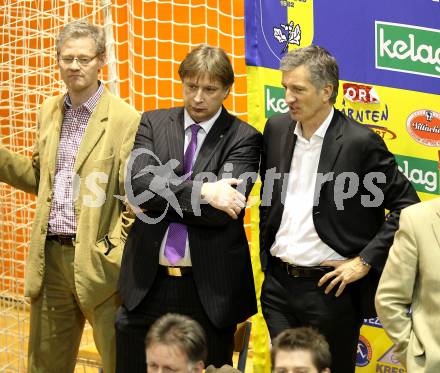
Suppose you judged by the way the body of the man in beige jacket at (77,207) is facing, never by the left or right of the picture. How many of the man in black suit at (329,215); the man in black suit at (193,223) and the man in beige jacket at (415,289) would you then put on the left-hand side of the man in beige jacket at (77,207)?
3

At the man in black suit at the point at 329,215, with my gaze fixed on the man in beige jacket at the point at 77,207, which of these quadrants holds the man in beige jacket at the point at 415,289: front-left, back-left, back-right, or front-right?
back-left

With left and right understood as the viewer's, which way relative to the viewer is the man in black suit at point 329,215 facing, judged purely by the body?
facing the viewer and to the left of the viewer

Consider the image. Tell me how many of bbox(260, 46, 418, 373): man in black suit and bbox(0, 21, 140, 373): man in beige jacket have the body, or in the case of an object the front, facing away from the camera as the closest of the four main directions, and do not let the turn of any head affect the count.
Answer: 0

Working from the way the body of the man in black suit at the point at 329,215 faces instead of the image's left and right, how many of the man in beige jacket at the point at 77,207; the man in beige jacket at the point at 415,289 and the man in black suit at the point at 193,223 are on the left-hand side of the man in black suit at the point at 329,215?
1

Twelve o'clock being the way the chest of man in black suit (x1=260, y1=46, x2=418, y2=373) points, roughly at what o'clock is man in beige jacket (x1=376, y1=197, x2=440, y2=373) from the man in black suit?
The man in beige jacket is roughly at 9 o'clock from the man in black suit.

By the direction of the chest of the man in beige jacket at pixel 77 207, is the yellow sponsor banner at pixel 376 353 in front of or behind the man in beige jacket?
behind

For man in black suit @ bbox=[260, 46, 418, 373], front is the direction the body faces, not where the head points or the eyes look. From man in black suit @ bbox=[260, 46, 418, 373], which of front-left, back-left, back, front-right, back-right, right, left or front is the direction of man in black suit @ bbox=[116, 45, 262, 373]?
front-right
